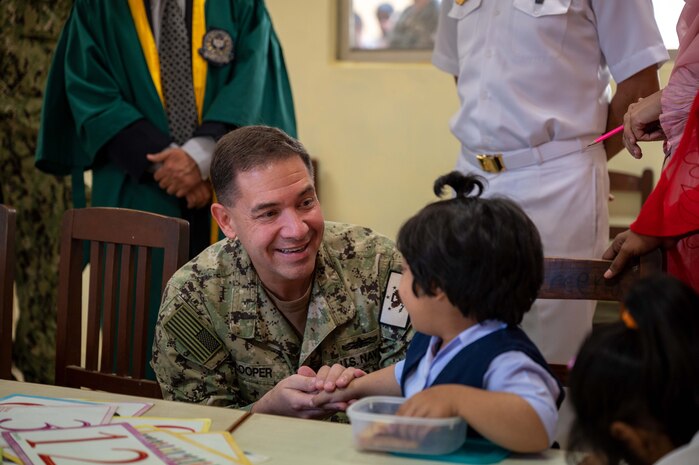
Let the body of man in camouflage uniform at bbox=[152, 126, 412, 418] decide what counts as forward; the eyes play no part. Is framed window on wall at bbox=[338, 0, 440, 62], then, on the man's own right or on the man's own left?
on the man's own left

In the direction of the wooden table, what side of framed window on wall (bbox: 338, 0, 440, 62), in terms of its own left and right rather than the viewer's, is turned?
front

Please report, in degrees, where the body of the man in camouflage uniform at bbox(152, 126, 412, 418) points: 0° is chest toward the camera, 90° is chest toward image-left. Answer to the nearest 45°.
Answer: approximately 315°

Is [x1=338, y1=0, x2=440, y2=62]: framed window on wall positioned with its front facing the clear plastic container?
yes

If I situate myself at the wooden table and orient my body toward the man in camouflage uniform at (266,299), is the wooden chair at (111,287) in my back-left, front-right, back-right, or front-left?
front-left

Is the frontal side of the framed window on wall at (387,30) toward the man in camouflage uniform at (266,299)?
yes

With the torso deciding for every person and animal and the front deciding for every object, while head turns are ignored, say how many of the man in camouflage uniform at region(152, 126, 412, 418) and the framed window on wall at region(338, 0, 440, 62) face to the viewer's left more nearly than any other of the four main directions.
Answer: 0

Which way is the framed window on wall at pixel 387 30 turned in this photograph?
toward the camera

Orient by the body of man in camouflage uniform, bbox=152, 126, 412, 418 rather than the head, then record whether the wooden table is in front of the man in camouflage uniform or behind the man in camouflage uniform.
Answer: in front

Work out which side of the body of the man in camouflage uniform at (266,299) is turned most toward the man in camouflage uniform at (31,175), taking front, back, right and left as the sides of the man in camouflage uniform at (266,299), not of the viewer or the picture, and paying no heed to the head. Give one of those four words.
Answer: back

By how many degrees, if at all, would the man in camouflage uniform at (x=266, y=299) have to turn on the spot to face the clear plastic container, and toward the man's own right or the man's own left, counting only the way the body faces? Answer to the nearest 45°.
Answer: approximately 45° to the man's own right

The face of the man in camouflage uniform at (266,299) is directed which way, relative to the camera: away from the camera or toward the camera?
toward the camera
